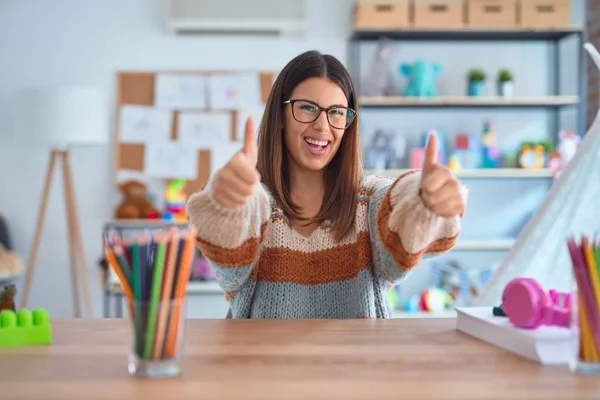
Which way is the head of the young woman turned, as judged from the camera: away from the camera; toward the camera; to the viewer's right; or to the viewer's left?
toward the camera

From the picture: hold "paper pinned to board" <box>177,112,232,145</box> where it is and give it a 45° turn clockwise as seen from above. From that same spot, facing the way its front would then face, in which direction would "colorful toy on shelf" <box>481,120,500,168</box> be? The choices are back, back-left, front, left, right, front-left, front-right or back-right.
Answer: back-left

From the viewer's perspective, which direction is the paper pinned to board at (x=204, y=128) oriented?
toward the camera

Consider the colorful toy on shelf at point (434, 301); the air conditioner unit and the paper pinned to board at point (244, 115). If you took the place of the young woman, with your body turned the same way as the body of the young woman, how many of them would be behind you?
3

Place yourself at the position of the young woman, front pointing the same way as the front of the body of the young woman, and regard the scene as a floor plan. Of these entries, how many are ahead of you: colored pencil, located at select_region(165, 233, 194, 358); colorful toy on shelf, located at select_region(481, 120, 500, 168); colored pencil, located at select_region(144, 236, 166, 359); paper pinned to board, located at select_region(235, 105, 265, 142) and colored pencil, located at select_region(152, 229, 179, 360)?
3

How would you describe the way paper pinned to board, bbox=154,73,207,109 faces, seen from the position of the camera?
facing the viewer

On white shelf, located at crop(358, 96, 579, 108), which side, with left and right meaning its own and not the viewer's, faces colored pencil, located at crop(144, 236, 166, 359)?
front

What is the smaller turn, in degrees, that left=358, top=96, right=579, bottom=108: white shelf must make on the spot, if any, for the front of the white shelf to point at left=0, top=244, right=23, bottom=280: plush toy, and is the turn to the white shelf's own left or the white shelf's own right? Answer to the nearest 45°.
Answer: approximately 90° to the white shelf's own right

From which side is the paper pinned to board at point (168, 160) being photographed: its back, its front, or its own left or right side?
front

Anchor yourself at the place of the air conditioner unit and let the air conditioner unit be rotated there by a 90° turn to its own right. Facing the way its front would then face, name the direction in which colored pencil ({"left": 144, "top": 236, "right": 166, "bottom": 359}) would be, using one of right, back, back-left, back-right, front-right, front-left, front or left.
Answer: left

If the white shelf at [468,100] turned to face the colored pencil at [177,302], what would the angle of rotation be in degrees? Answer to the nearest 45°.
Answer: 0° — it already faces it

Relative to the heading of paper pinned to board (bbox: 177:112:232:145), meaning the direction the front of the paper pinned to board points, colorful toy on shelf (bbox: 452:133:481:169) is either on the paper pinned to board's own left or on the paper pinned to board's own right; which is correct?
on the paper pinned to board's own left

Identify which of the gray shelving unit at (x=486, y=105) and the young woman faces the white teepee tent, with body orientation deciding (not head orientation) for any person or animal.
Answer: the gray shelving unit
